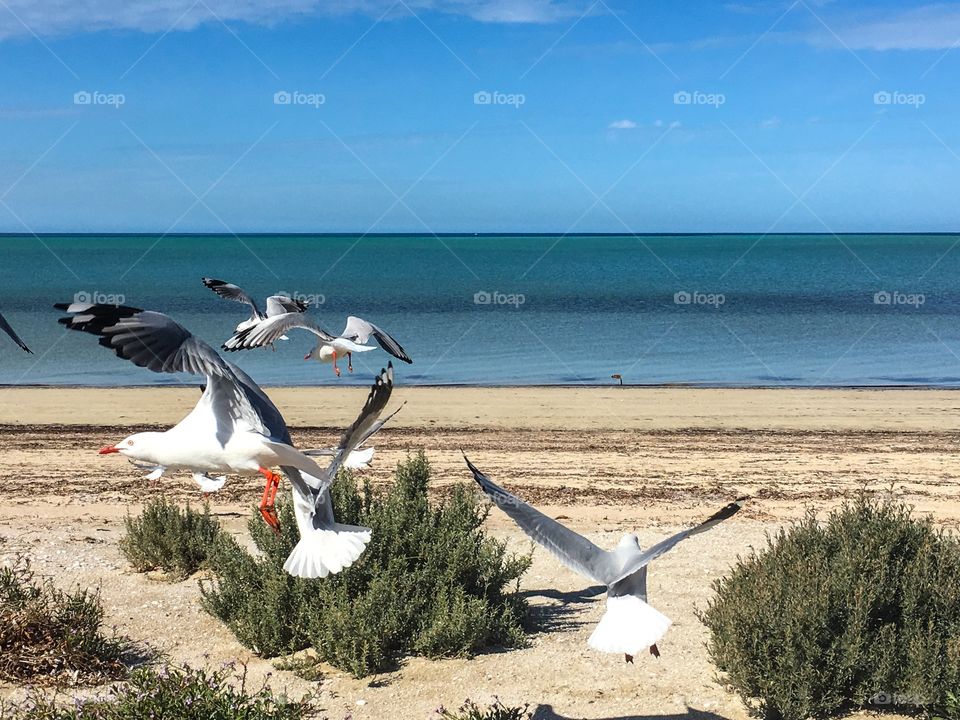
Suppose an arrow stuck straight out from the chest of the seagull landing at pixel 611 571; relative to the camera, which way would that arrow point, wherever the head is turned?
away from the camera

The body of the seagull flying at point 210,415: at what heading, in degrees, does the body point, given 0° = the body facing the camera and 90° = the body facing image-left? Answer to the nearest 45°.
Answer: approximately 90°

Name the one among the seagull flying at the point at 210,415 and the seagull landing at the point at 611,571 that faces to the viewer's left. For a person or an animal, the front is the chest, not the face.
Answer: the seagull flying at the point at 210,415

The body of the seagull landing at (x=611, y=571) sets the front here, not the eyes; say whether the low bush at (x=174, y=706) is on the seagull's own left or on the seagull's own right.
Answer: on the seagull's own left

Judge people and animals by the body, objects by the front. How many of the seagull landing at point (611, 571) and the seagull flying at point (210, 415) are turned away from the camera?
1

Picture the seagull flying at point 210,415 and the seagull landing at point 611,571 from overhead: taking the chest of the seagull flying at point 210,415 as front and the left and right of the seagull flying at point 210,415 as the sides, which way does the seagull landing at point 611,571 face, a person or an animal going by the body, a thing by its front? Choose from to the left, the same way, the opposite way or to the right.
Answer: to the right
